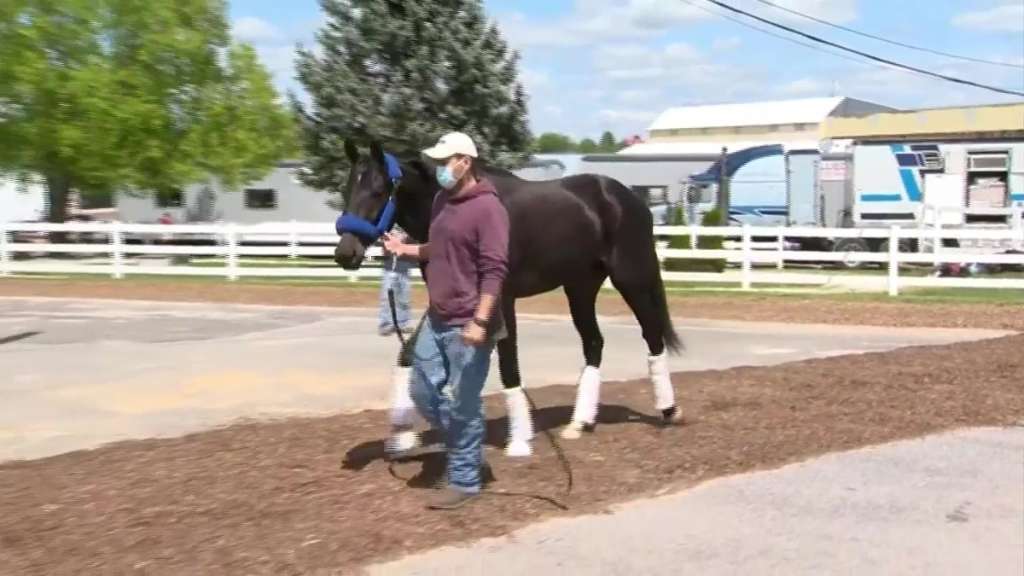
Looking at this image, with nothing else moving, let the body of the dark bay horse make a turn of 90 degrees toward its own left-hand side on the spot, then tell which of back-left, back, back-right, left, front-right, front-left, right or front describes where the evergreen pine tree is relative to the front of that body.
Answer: back-left

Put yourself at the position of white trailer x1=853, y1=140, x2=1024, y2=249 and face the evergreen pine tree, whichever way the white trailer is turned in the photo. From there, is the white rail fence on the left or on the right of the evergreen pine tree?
left

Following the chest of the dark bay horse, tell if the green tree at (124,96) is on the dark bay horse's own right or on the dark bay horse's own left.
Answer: on the dark bay horse's own right

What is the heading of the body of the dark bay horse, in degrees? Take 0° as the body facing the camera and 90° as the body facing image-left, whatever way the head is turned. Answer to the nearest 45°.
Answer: approximately 45°

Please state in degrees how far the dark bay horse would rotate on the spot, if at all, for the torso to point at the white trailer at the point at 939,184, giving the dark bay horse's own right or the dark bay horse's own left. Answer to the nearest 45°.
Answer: approximately 180°

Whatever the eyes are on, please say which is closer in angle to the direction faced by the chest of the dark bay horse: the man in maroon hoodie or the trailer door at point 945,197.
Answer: the man in maroon hoodie

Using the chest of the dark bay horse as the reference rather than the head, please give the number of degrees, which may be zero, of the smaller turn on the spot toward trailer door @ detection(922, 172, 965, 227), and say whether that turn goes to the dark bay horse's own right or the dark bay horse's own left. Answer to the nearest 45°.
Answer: approximately 180°

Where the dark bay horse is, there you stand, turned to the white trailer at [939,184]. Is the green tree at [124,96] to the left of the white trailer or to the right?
left
